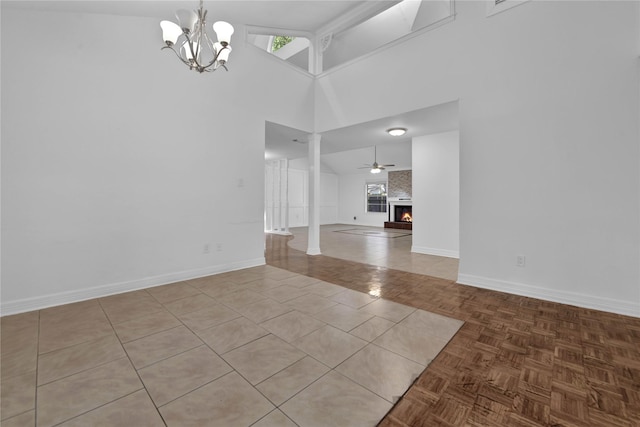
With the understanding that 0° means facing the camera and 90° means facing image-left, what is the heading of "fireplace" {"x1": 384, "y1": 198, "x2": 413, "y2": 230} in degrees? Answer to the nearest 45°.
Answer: approximately 0°

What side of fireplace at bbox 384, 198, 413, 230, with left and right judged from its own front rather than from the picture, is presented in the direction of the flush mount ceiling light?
front

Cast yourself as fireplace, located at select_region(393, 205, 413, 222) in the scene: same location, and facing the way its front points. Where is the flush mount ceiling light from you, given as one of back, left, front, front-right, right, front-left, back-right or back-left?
front
